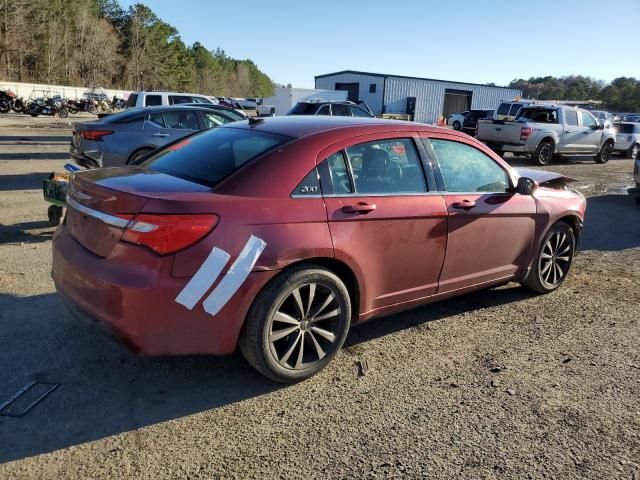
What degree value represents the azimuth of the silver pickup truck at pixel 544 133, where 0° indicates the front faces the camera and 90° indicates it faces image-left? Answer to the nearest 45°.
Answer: approximately 225°

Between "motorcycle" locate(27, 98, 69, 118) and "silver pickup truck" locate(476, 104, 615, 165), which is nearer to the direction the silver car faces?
the silver pickup truck

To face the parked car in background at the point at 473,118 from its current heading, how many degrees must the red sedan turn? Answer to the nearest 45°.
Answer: approximately 45° to its left

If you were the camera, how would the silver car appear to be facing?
facing away from the viewer and to the right of the viewer

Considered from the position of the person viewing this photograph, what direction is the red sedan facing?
facing away from the viewer and to the right of the viewer

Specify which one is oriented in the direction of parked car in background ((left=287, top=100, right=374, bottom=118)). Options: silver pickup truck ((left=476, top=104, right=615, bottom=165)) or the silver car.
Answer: the silver car

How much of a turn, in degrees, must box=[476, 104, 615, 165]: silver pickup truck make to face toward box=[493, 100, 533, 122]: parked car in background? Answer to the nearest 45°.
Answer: approximately 90° to its left
